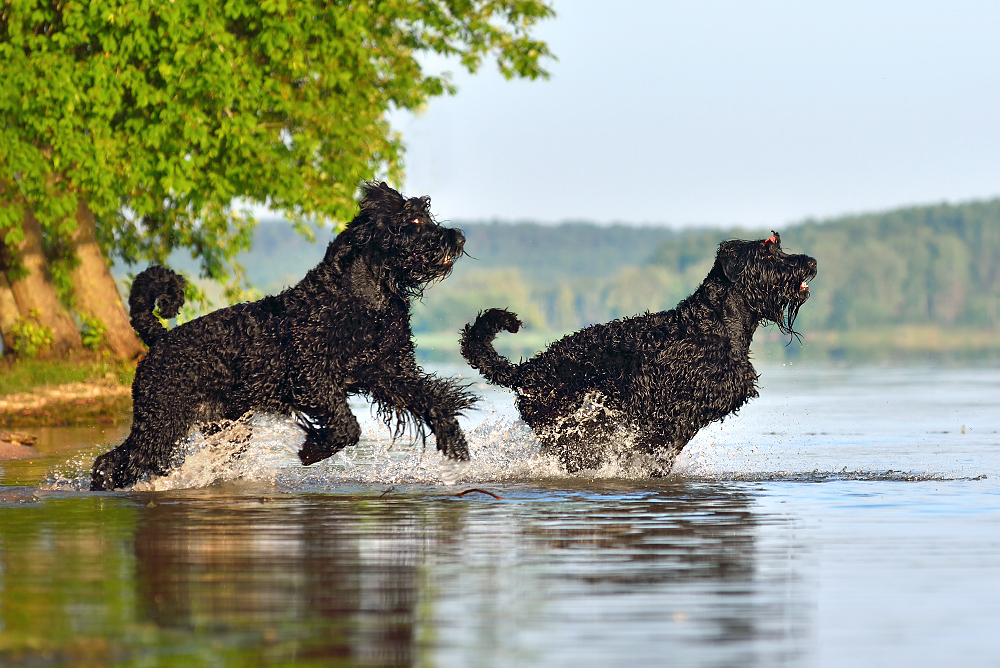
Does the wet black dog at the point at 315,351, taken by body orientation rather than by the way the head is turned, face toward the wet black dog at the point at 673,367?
yes

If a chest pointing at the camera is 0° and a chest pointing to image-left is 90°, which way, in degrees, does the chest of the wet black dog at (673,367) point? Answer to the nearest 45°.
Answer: approximately 270°

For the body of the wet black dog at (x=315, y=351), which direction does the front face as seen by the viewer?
to the viewer's right

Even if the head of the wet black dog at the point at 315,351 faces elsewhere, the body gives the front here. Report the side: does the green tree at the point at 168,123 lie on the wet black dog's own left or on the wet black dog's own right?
on the wet black dog's own left

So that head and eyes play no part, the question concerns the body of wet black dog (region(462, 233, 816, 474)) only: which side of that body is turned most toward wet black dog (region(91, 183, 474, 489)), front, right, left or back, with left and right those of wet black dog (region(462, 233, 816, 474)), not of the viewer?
back

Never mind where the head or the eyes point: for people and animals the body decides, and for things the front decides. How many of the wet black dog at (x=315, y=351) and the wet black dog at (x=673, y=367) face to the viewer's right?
2

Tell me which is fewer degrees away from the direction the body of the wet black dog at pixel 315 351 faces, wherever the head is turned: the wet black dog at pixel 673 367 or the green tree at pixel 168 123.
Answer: the wet black dog

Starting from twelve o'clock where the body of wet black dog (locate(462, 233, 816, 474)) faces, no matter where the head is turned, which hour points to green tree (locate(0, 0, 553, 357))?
The green tree is roughly at 8 o'clock from the wet black dog.
